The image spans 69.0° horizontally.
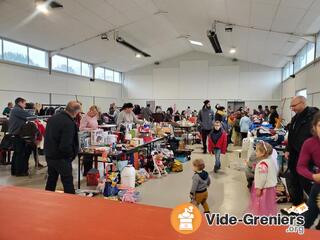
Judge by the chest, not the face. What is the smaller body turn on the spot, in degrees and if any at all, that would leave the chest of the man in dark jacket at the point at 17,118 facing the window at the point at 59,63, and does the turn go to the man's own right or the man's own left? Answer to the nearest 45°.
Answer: approximately 90° to the man's own left

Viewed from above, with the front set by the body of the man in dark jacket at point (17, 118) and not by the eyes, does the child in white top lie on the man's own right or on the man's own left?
on the man's own right

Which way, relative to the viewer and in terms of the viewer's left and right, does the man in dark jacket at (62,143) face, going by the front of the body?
facing away from the viewer and to the right of the viewer

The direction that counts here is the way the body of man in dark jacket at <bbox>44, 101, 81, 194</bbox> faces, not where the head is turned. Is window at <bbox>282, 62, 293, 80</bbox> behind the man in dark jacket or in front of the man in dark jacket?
in front

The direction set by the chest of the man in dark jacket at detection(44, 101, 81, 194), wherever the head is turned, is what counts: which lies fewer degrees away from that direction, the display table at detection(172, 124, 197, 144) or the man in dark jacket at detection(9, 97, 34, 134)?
the display table

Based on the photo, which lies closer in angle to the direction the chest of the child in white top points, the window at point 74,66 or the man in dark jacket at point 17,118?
the man in dark jacket

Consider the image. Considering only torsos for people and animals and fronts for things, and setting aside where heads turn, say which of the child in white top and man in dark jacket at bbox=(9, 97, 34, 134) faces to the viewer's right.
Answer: the man in dark jacket

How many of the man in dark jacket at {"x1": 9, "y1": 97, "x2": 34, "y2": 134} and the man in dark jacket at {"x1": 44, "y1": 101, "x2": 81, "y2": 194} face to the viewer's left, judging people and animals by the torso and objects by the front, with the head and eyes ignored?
0

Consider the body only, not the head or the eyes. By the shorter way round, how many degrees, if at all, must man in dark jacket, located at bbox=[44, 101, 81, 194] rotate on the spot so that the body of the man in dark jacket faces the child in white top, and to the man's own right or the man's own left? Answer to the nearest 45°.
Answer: approximately 90° to the man's own right

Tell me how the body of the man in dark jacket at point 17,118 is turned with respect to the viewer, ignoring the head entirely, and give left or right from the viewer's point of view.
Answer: facing to the right of the viewer

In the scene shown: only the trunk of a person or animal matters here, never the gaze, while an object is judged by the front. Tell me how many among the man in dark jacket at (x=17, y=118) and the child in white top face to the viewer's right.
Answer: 1

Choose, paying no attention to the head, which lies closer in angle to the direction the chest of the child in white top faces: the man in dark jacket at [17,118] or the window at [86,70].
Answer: the man in dark jacket

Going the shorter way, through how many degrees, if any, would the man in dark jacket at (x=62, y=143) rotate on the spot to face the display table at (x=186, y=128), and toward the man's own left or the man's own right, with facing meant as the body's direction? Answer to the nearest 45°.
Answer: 0° — they already face it

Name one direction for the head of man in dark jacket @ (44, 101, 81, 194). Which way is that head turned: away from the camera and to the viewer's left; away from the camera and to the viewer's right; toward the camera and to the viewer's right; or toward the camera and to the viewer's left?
away from the camera and to the viewer's right

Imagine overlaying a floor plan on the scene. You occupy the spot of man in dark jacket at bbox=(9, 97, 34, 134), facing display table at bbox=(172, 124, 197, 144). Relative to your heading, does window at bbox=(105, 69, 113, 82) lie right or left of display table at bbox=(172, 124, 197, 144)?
left

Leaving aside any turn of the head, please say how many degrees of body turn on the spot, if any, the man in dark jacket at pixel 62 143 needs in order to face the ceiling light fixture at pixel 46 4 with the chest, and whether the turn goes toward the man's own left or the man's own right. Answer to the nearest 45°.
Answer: approximately 45° to the man's own left
